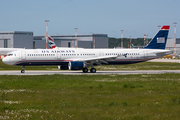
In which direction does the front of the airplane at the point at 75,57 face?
to the viewer's left
